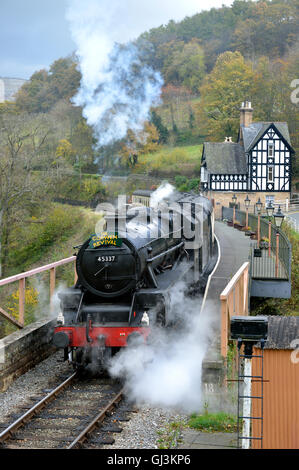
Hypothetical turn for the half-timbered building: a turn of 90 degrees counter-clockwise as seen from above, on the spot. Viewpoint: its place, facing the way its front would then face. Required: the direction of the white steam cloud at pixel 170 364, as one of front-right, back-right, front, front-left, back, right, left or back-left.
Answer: right

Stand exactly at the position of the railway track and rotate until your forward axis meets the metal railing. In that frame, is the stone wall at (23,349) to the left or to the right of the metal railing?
left

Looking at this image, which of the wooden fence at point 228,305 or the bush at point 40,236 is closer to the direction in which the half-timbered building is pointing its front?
the wooden fence

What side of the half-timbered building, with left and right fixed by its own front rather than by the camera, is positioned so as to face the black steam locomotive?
front

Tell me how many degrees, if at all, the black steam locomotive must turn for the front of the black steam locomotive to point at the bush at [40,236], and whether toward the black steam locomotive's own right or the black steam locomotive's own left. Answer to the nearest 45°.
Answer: approximately 135° to the black steam locomotive's own right

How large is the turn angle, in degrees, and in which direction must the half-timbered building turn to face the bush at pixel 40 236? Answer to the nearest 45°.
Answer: approximately 45° to its right

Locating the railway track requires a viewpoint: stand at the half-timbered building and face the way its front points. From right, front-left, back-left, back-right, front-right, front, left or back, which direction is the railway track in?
front

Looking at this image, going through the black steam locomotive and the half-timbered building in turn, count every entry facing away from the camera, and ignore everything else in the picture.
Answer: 0

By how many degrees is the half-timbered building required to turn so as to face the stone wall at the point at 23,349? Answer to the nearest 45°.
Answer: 0° — it already faces it

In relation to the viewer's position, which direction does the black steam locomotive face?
facing the viewer and to the left of the viewer

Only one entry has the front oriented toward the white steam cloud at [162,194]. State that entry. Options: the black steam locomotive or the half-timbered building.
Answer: the half-timbered building

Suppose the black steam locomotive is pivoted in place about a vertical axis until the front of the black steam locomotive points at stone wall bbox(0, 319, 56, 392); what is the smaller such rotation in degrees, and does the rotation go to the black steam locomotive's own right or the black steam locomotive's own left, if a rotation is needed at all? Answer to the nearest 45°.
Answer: approximately 45° to the black steam locomotive's own right

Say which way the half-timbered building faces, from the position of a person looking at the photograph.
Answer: facing the viewer

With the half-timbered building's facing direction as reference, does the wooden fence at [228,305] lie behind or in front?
in front
